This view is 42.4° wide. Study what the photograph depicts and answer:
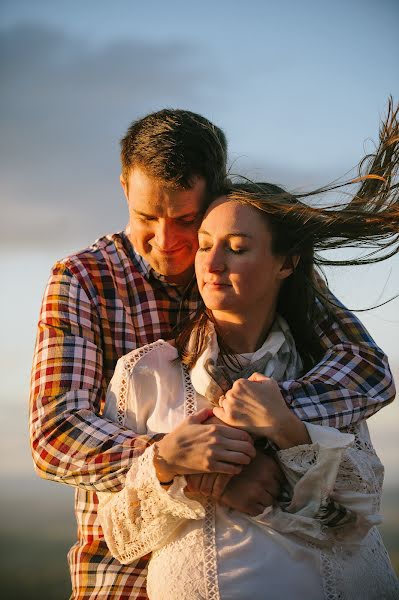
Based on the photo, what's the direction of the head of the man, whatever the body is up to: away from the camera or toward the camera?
toward the camera

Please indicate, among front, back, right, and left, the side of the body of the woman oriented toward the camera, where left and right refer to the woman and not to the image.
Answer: front
